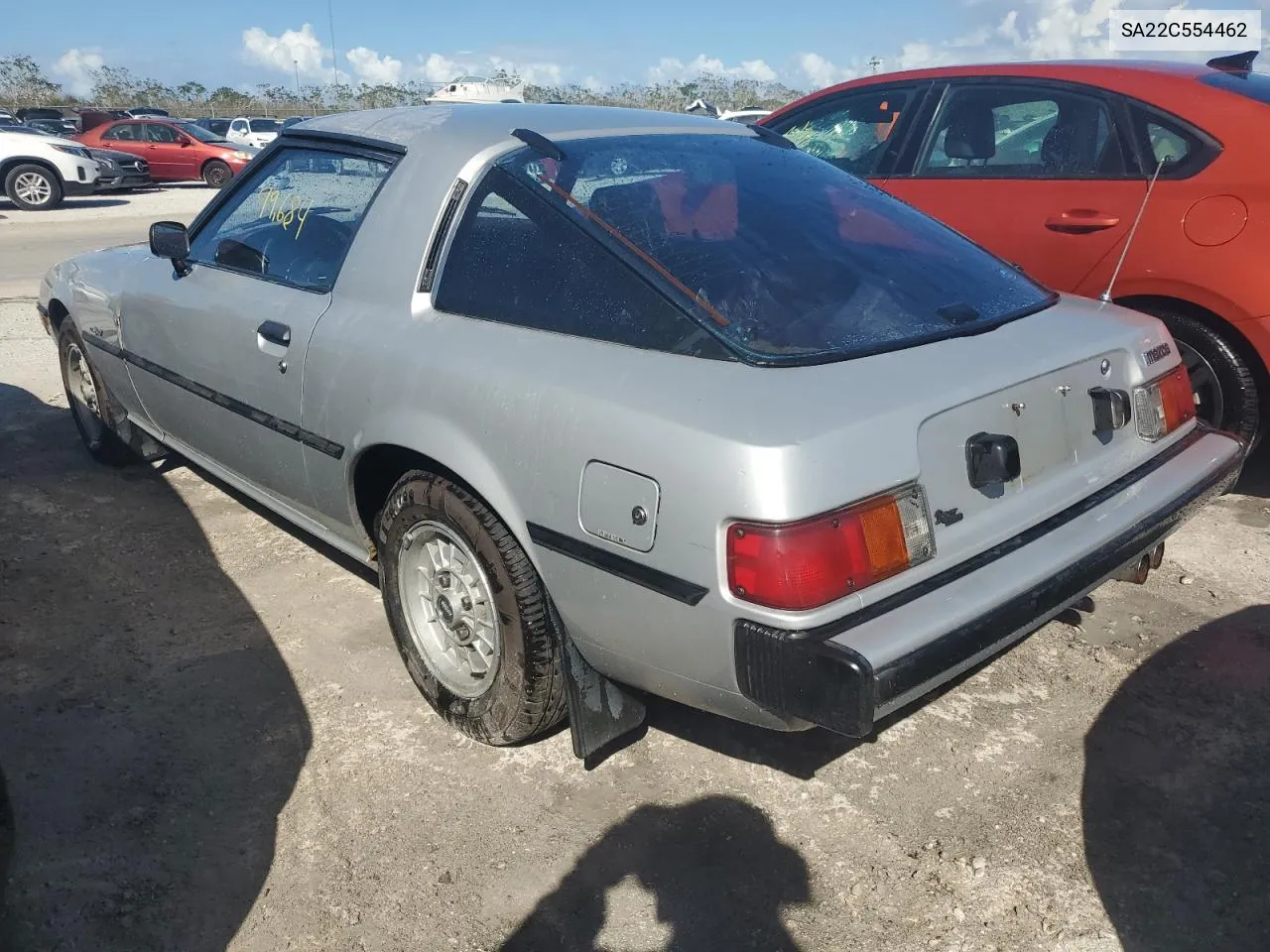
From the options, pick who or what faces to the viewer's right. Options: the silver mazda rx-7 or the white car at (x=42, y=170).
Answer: the white car

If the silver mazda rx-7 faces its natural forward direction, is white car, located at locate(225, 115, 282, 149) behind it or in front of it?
in front

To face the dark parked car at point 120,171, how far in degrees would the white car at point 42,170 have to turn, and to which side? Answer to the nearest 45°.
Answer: approximately 45° to its left

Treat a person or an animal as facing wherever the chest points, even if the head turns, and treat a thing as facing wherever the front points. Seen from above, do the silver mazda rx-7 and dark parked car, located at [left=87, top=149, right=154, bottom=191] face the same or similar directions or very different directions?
very different directions

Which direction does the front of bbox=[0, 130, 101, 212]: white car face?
to the viewer's right

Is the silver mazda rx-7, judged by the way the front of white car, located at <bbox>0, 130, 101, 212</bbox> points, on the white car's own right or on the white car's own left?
on the white car's own right

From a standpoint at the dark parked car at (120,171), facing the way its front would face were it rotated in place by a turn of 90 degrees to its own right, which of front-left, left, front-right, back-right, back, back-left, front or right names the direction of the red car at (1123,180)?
front-left

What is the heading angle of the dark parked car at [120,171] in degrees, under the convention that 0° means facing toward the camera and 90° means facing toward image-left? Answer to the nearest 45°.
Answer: approximately 315°

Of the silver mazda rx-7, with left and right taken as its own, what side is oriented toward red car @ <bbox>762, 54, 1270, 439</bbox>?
right

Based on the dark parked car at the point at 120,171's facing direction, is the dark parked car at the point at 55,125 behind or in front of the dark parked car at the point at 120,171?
behind

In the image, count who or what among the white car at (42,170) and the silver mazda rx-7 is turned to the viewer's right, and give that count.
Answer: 1

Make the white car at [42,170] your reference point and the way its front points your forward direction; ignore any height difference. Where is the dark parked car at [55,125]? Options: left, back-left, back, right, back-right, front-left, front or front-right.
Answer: left
